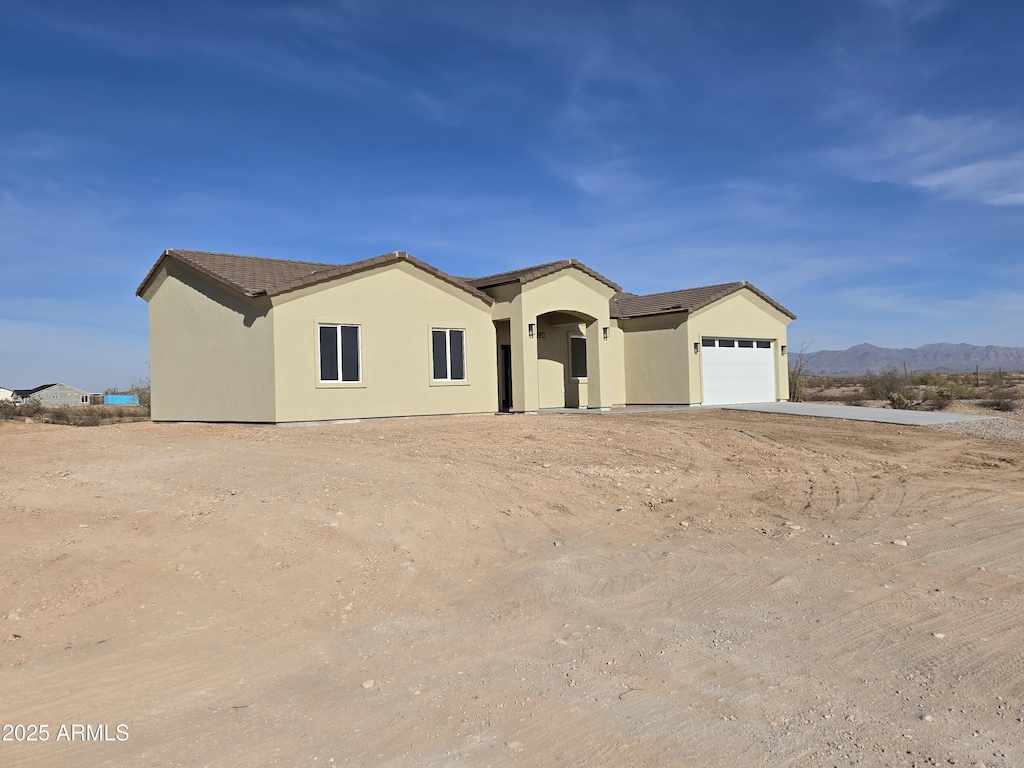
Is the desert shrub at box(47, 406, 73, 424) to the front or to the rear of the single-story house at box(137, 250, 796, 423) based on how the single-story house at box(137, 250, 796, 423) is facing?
to the rear

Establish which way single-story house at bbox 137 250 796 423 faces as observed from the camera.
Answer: facing the viewer and to the right of the viewer

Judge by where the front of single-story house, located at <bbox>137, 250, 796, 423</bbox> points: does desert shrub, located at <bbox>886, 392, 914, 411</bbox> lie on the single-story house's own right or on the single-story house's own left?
on the single-story house's own left

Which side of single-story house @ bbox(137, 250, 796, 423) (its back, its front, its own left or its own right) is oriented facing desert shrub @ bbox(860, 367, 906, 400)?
left

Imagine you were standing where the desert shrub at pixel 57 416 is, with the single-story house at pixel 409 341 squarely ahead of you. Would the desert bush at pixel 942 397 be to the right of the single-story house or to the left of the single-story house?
left

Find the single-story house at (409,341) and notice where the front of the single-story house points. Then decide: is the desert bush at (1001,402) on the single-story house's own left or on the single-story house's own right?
on the single-story house's own left

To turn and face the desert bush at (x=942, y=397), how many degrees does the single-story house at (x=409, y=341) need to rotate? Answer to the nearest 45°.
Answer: approximately 90° to its left
